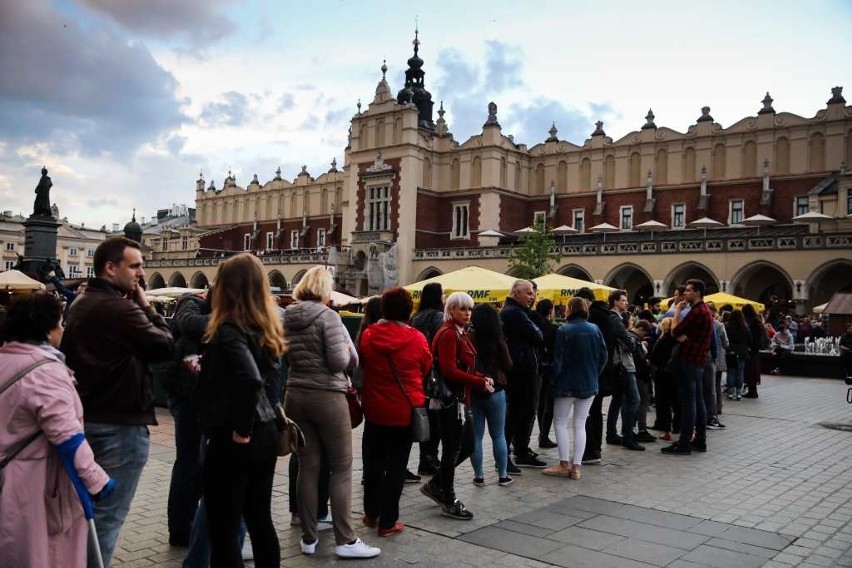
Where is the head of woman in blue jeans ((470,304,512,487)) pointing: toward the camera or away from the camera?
away from the camera

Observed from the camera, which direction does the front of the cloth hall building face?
facing the viewer and to the left of the viewer

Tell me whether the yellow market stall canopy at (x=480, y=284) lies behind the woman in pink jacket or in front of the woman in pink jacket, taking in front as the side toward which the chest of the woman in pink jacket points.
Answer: in front

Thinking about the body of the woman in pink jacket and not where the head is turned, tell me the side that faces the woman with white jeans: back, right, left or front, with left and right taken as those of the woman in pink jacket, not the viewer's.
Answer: front

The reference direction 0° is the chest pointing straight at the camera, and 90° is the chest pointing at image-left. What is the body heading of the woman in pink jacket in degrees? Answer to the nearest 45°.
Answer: approximately 225°

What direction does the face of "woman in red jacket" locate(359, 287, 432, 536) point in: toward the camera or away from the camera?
away from the camera

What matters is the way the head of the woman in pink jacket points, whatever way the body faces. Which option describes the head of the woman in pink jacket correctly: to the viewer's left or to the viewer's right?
to the viewer's right

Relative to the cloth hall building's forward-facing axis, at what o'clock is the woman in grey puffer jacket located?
The woman in grey puffer jacket is roughly at 11 o'clock from the cloth hall building.

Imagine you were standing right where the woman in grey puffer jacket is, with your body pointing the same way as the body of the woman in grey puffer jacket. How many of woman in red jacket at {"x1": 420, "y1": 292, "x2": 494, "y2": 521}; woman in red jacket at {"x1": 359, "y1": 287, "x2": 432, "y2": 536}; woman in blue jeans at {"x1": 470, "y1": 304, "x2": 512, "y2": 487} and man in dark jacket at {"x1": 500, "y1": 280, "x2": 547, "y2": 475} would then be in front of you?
4

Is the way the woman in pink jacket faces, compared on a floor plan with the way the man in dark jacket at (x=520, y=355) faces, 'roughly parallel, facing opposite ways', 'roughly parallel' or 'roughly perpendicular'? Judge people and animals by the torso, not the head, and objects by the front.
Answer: roughly perpendicular

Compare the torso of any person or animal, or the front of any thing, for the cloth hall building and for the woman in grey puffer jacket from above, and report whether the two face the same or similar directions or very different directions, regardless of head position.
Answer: very different directions
